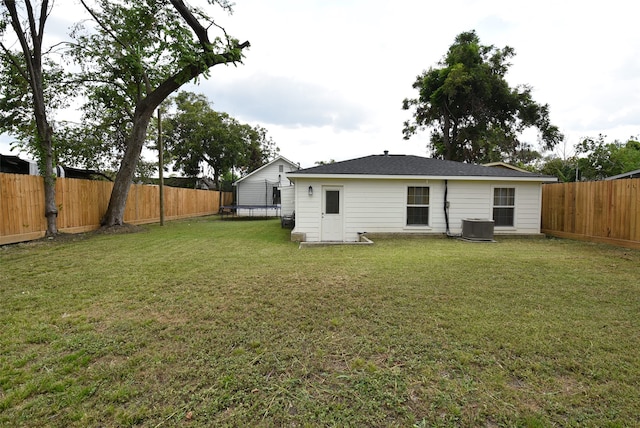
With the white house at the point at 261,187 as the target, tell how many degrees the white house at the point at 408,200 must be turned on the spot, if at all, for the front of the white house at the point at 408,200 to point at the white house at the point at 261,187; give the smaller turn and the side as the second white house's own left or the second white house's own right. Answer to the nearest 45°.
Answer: approximately 45° to the second white house's own left

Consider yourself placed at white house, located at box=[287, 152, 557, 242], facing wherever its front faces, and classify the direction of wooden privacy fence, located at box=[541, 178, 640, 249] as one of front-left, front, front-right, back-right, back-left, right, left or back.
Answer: right

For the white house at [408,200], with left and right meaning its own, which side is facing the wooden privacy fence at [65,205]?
left

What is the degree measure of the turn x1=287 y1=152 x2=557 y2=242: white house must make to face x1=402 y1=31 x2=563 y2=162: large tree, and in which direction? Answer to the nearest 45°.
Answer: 0° — it already faces it

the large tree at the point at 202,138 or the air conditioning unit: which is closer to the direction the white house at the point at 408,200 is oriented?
the large tree

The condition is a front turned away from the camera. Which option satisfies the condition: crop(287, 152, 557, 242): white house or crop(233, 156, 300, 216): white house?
crop(287, 152, 557, 242): white house

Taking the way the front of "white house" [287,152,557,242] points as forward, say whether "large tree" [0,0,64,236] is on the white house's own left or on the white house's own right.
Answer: on the white house's own left

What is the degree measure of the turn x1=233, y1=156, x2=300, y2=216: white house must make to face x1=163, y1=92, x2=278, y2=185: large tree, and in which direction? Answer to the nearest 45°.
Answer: approximately 135° to its right

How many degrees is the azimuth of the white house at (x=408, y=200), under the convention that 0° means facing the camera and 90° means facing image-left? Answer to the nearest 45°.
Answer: approximately 180°

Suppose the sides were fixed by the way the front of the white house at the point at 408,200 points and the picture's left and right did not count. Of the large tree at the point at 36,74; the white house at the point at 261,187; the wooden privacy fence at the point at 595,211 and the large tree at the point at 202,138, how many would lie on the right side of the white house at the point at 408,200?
1
